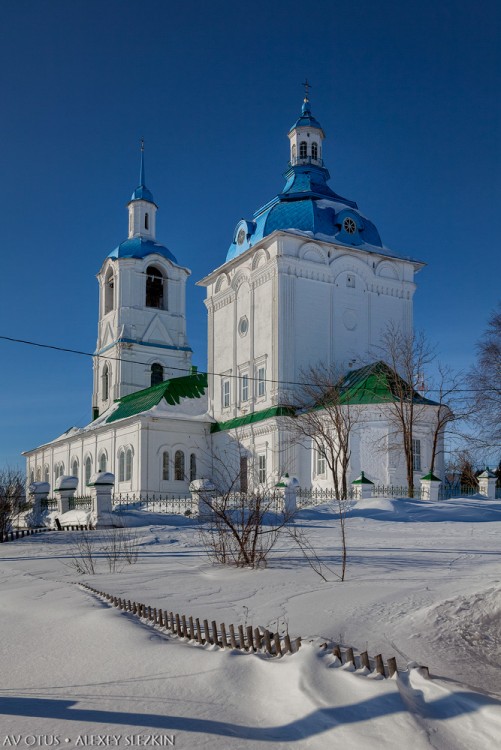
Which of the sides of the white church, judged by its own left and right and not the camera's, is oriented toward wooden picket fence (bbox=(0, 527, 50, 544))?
left

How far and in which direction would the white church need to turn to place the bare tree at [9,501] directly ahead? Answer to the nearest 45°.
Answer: approximately 90° to its left

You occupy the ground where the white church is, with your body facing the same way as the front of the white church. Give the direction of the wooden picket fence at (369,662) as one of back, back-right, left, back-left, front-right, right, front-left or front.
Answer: back-left

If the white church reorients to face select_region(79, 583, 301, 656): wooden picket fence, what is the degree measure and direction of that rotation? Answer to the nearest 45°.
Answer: approximately 135° to its left

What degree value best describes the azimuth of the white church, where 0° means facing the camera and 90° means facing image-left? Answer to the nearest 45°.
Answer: approximately 135°

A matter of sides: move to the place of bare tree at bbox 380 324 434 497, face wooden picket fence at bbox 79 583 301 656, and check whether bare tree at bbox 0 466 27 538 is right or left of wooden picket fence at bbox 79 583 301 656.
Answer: right
